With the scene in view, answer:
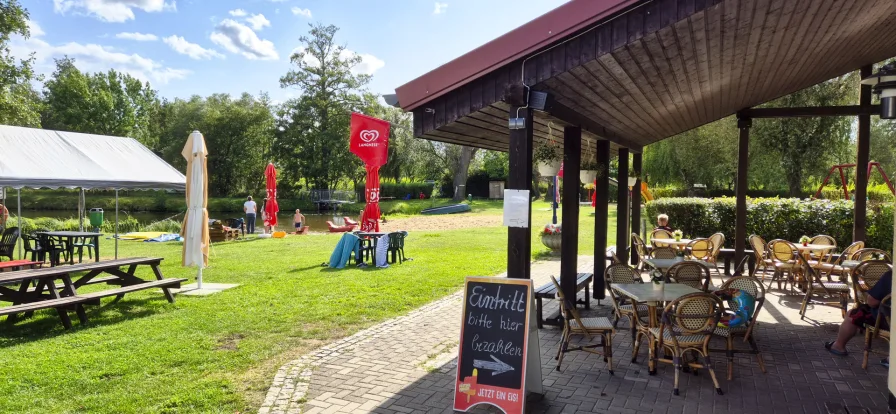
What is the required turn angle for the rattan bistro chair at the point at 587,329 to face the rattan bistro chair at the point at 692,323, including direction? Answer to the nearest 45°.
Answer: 0° — it already faces it

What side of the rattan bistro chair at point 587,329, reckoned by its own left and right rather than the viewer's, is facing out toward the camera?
right

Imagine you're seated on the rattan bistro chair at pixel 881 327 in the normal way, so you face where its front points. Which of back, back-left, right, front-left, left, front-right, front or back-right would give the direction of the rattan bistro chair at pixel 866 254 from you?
right

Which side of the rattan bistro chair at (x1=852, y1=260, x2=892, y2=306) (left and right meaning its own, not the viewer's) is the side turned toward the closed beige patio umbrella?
front

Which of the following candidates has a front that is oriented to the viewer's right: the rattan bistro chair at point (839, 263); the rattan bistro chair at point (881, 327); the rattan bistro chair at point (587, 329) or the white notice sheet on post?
the rattan bistro chair at point (587, 329)

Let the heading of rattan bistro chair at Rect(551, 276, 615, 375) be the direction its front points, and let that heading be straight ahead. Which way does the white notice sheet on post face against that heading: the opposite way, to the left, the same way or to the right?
to the right

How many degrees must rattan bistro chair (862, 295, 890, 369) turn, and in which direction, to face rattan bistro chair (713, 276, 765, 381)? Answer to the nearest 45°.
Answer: approximately 45° to its left

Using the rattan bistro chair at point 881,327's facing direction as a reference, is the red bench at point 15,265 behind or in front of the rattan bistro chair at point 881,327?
in front

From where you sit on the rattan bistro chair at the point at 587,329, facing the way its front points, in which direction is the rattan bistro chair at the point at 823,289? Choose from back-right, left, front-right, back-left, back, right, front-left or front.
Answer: front-left

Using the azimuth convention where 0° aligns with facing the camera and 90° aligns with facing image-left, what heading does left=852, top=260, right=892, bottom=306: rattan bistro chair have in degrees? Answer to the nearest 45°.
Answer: approximately 45°

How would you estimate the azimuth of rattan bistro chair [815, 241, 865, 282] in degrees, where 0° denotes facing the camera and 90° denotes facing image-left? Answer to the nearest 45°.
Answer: approximately 90°

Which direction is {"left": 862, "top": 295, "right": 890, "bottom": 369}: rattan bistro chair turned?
to the viewer's left

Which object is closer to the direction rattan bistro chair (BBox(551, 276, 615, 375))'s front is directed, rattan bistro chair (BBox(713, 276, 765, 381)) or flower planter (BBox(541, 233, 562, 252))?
the rattan bistro chair
